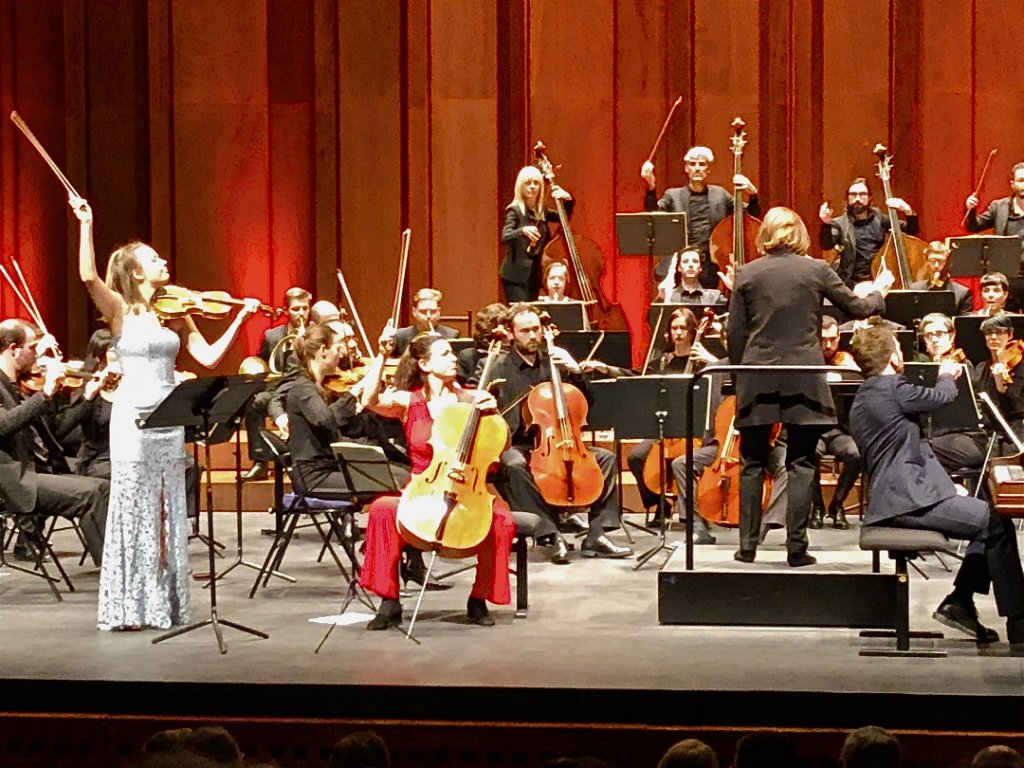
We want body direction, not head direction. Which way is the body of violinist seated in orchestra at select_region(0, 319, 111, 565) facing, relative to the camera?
to the viewer's right

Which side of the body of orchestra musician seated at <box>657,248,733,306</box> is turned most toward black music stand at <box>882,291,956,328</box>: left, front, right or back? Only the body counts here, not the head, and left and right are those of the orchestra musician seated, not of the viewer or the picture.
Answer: left

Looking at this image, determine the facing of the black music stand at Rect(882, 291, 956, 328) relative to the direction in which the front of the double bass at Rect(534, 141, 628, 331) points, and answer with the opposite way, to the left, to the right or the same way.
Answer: the opposite way

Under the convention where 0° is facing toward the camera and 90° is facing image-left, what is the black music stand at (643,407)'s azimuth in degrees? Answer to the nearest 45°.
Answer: approximately 180°

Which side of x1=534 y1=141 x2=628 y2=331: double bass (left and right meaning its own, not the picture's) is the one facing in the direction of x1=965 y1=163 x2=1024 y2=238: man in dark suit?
left

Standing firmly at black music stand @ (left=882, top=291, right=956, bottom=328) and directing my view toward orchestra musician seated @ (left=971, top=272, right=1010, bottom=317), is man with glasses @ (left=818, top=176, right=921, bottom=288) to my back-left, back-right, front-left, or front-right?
back-left

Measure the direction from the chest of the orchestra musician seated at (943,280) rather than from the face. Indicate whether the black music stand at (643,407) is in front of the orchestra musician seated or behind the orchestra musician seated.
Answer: in front

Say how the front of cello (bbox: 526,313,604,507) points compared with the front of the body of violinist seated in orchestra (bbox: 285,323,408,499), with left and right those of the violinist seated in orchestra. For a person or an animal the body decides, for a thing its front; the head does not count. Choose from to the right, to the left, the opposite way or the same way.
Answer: to the right

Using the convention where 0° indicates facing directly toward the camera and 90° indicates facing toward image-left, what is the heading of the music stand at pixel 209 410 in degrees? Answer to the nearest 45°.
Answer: approximately 135°

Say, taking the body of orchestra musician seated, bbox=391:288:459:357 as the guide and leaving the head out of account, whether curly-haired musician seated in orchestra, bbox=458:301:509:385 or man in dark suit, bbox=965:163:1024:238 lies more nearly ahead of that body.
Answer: the curly-haired musician seated in orchestra

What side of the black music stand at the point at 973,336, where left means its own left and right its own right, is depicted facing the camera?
back

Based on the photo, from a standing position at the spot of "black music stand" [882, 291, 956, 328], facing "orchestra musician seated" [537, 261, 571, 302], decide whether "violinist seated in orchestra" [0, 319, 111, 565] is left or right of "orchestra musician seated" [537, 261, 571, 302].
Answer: left

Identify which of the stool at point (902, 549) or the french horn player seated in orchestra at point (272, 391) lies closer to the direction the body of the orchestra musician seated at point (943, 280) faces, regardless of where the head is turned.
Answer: the stool

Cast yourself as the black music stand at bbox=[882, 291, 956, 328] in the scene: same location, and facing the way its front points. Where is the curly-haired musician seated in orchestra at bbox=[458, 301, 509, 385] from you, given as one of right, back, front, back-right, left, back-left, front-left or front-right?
back-left

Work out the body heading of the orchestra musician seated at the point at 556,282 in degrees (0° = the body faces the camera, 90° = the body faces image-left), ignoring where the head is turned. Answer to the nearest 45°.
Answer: approximately 0°

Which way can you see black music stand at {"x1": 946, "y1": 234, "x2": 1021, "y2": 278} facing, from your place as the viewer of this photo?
facing away from the viewer
